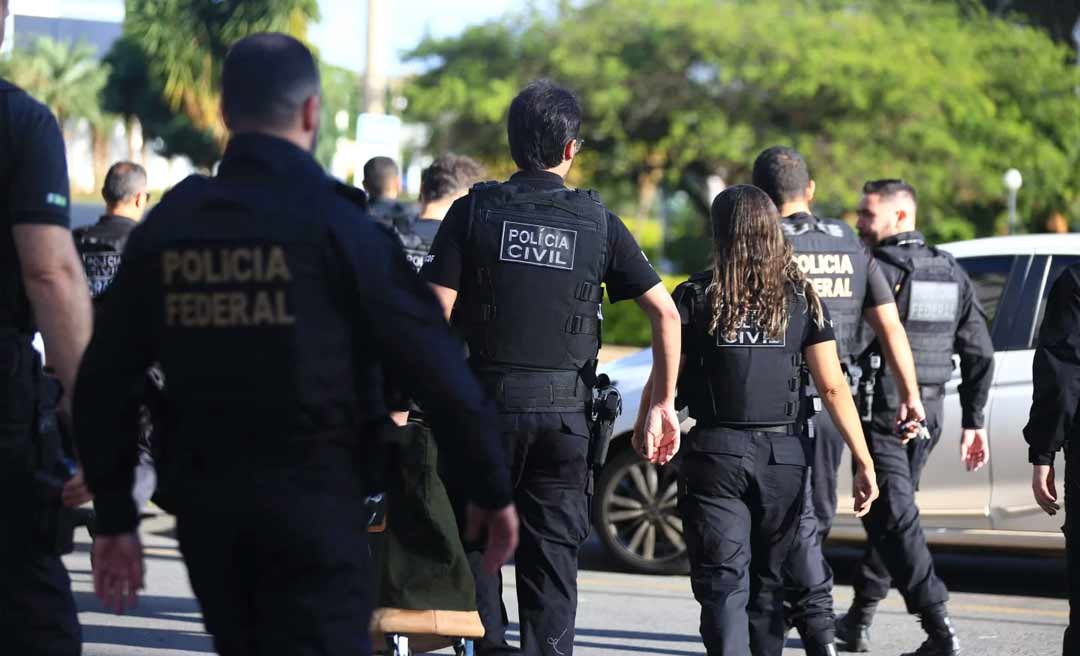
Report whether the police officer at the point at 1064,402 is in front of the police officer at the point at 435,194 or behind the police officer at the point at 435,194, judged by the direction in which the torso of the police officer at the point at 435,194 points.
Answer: behind

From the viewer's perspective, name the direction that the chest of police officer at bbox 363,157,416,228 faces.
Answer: away from the camera

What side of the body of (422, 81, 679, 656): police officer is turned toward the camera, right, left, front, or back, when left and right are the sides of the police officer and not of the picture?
back

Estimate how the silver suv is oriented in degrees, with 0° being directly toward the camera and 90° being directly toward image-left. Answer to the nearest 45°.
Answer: approximately 90°

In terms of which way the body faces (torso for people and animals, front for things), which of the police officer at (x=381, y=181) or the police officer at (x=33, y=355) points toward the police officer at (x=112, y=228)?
the police officer at (x=33, y=355)

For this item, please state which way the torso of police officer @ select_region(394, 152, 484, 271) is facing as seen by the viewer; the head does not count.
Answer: away from the camera

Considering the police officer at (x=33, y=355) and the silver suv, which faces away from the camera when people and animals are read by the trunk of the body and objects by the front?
the police officer

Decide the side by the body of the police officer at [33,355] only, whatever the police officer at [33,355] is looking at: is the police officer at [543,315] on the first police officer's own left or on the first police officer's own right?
on the first police officer's own right

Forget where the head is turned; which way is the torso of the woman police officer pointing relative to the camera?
away from the camera

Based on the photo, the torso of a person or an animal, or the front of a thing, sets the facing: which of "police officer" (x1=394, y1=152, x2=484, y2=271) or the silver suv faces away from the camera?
the police officer

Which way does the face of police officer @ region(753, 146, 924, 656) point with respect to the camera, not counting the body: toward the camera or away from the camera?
away from the camera
